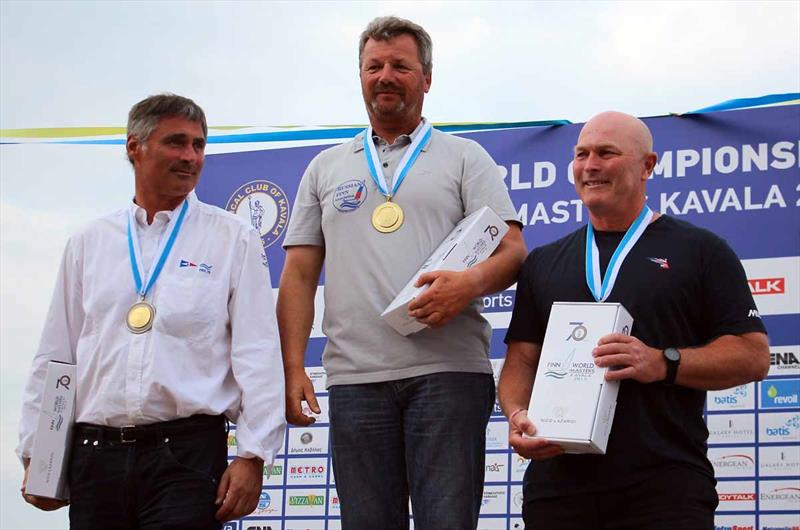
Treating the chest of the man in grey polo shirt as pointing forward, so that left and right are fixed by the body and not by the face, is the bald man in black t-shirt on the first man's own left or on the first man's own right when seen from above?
on the first man's own left

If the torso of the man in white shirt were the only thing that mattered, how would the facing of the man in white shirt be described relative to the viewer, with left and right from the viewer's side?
facing the viewer

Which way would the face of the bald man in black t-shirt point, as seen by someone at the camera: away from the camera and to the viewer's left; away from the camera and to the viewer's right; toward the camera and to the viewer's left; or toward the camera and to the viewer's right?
toward the camera and to the viewer's left

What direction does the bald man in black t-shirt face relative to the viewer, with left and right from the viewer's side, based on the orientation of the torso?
facing the viewer and to the left of the viewer

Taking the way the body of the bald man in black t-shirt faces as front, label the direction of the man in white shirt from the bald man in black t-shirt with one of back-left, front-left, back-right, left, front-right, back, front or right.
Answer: front-right

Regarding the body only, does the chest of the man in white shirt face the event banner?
no

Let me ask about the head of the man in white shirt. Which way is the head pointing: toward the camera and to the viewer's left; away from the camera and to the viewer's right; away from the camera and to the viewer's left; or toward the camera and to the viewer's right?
toward the camera and to the viewer's right

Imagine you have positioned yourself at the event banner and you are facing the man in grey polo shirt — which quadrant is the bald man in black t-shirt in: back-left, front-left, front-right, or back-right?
front-left

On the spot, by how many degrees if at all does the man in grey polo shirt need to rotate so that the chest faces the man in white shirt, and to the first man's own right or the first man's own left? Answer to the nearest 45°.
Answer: approximately 90° to the first man's own right

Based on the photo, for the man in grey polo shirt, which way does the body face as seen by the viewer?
toward the camera

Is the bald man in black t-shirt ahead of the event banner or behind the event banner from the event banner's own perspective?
ahead

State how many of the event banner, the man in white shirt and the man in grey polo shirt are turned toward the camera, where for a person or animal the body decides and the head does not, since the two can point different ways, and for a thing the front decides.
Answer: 3

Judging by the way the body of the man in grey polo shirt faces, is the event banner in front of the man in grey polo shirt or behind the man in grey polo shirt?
behind

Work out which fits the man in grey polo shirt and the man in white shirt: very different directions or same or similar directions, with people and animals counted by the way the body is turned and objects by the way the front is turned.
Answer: same or similar directions

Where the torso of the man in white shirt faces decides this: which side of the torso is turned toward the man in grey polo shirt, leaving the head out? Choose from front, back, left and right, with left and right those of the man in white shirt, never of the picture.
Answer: left

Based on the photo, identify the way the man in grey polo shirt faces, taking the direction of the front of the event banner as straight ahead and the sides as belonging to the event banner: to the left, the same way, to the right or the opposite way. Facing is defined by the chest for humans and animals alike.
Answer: the same way
